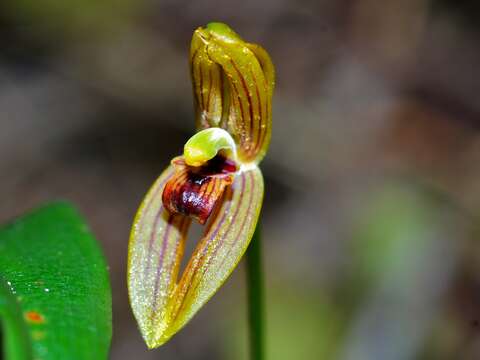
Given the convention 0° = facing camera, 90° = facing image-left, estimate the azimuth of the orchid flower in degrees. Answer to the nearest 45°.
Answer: approximately 45°
